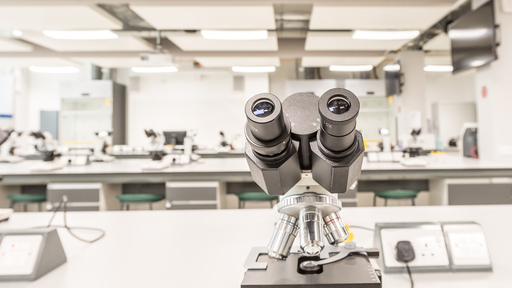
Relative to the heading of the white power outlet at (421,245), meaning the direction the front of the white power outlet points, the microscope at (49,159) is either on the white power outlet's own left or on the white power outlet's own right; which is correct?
on the white power outlet's own right

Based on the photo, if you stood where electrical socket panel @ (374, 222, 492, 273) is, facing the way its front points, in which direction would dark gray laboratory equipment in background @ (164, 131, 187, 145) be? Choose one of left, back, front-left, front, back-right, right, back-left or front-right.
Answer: back-right

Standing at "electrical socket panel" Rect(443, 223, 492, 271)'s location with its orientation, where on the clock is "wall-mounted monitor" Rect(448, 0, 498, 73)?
The wall-mounted monitor is roughly at 6 o'clock from the electrical socket panel.

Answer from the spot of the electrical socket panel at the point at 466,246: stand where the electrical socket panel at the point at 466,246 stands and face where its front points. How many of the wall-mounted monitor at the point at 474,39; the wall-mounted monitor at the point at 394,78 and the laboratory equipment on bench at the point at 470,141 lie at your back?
3

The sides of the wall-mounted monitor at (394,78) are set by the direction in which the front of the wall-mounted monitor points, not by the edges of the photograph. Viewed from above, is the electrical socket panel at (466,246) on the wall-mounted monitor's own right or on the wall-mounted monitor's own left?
on the wall-mounted monitor's own left
